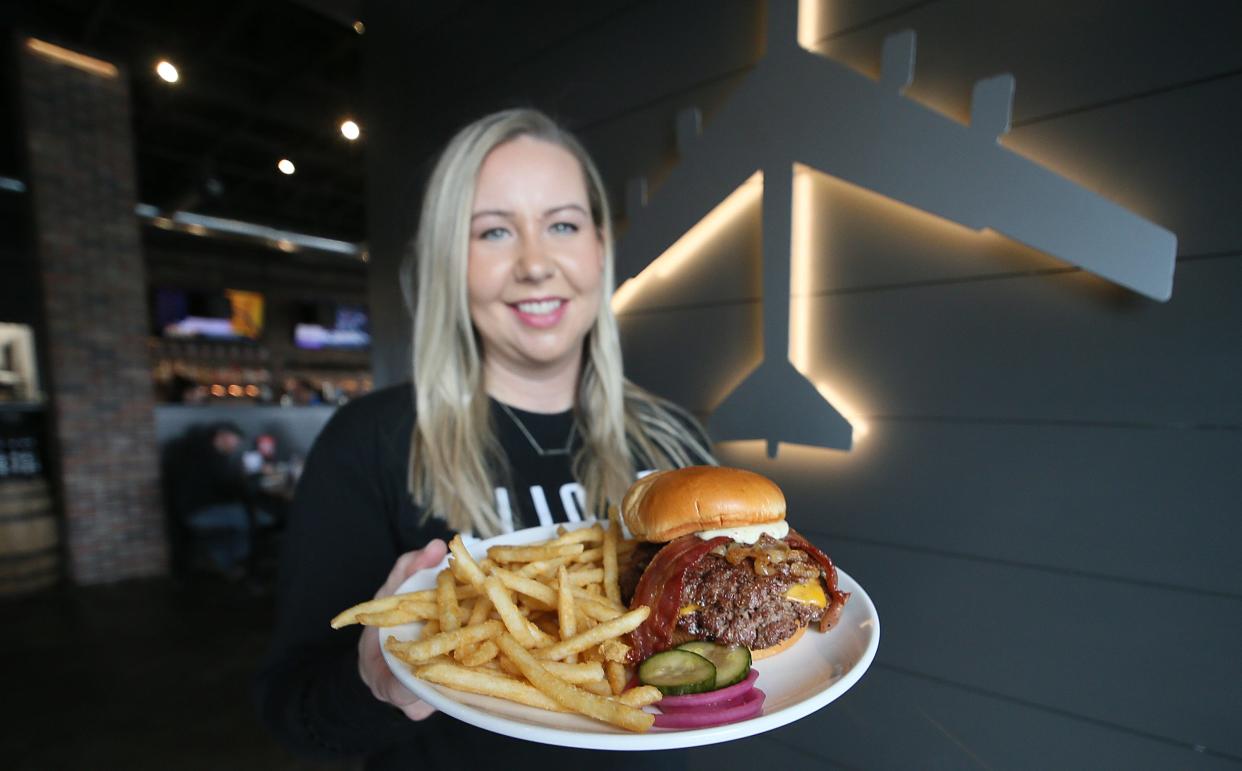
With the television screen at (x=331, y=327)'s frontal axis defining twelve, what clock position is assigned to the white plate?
The white plate is roughly at 12 o'clock from the television screen.

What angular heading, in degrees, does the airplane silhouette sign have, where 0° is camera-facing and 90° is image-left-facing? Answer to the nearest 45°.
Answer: approximately 45°

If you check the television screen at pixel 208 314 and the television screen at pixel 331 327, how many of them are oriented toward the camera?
2

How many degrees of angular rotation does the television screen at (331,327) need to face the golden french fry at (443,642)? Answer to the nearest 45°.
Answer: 0° — it already faces it

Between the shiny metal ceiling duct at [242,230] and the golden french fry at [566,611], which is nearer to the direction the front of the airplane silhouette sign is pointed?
the golden french fry

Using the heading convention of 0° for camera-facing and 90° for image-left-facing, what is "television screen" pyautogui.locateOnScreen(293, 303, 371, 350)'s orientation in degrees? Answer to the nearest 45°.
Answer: approximately 0°

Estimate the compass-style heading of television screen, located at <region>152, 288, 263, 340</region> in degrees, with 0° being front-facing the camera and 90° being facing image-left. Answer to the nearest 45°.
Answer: approximately 0°

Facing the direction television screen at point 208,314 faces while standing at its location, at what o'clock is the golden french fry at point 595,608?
The golden french fry is roughly at 12 o'clock from the television screen.

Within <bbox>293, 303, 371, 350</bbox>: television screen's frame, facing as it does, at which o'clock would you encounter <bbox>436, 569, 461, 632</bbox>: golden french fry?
The golden french fry is roughly at 12 o'clock from the television screen.
